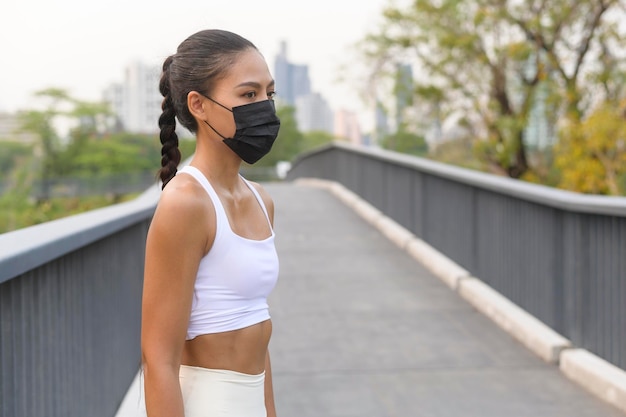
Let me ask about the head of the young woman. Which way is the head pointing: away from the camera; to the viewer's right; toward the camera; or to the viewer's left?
to the viewer's right

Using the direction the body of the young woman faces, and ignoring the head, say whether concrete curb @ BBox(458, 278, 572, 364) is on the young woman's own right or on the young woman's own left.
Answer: on the young woman's own left

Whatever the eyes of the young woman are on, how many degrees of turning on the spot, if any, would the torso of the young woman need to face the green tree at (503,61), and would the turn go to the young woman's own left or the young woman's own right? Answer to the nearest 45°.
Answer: approximately 135° to the young woman's own left

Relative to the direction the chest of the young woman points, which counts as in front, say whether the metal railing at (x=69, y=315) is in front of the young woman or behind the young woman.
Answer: behind

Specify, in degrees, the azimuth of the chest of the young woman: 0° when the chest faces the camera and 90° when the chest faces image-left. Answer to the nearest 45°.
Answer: approximately 315°

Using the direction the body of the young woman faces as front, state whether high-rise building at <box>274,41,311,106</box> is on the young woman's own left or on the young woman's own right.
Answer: on the young woman's own left

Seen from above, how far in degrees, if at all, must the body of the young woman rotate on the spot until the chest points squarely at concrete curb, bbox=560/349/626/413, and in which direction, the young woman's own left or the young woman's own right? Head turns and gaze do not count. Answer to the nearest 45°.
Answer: approximately 90° to the young woman's own left
